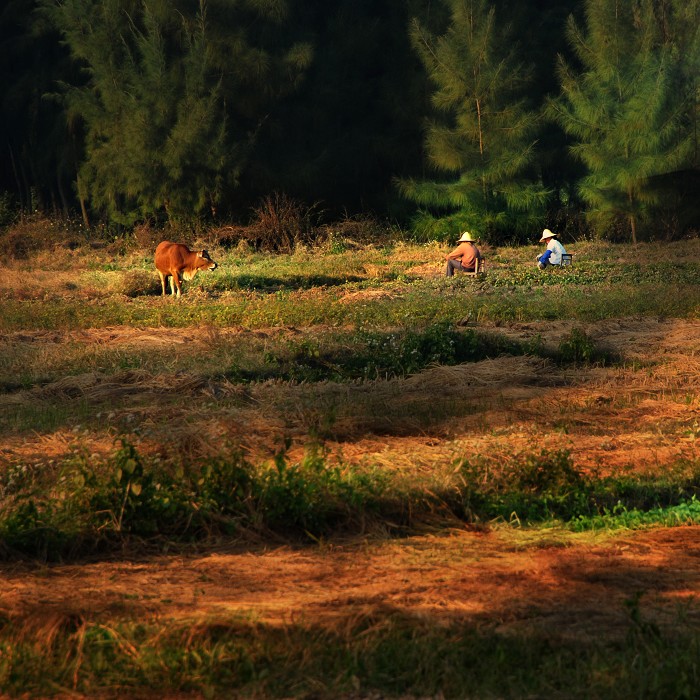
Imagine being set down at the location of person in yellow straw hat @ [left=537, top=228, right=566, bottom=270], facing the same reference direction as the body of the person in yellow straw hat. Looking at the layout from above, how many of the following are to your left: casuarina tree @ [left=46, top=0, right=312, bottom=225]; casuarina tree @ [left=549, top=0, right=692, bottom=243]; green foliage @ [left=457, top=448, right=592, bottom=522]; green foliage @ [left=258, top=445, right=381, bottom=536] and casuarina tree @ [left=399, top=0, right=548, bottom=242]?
2

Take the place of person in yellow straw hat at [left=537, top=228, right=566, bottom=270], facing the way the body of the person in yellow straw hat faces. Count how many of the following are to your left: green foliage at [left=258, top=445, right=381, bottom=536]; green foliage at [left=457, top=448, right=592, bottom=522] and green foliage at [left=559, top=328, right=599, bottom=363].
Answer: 3

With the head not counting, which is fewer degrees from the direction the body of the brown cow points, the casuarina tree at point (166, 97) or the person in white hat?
the person in white hat

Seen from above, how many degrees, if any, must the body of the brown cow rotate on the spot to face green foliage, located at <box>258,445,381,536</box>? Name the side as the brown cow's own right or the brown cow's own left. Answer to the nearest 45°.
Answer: approximately 45° to the brown cow's own right

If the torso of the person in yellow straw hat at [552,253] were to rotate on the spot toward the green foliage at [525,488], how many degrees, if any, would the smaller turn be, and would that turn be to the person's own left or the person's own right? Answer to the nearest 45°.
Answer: approximately 90° to the person's own left

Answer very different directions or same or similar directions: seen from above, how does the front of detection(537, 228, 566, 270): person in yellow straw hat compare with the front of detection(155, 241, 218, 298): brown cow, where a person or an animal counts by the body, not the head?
very different directions

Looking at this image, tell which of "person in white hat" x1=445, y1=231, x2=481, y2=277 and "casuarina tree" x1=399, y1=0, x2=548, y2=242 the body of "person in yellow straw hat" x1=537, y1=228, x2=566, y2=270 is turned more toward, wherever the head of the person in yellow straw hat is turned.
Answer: the person in white hat

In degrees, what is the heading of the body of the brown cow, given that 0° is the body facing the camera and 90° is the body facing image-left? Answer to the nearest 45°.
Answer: approximately 315°

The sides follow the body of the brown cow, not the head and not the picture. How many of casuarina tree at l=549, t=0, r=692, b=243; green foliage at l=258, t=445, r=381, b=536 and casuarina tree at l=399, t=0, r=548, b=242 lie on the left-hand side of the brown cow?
2

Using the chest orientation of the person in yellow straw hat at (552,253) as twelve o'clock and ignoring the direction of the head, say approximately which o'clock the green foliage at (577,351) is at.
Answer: The green foliage is roughly at 9 o'clock from the person in yellow straw hat.

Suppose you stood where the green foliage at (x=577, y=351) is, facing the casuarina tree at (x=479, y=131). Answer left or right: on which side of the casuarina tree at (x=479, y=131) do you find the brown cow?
left

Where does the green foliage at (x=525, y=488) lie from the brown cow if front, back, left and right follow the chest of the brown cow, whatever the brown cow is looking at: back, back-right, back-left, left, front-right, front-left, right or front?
front-right

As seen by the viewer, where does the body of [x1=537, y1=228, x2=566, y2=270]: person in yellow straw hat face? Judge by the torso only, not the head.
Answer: to the viewer's left
